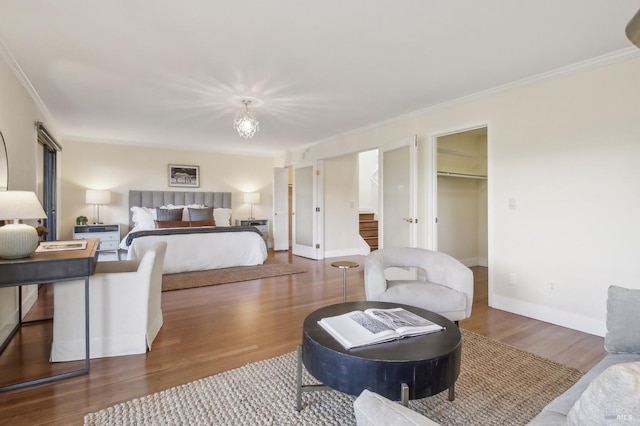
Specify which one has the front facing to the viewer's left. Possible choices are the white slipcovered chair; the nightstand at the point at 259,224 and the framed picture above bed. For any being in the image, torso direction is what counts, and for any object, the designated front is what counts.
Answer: the white slipcovered chair

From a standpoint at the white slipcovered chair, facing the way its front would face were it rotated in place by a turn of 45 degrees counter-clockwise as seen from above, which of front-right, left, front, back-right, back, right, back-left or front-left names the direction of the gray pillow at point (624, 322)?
left

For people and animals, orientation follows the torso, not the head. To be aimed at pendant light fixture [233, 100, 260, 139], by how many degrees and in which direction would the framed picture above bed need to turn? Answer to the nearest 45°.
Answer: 0° — it already faces it

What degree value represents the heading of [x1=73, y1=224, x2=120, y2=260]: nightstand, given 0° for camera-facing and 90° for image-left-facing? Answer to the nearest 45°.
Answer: approximately 0°

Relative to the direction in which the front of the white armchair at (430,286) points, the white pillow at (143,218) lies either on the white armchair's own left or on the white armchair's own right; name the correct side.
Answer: on the white armchair's own right

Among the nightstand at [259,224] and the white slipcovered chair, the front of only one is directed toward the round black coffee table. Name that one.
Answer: the nightstand

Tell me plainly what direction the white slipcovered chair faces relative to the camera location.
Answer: facing to the left of the viewer

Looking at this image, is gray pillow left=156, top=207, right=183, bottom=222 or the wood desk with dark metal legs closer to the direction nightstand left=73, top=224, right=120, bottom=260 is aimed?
the wood desk with dark metal legs

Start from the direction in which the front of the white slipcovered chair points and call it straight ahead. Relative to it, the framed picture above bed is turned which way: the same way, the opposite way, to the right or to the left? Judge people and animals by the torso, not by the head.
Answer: to the left
